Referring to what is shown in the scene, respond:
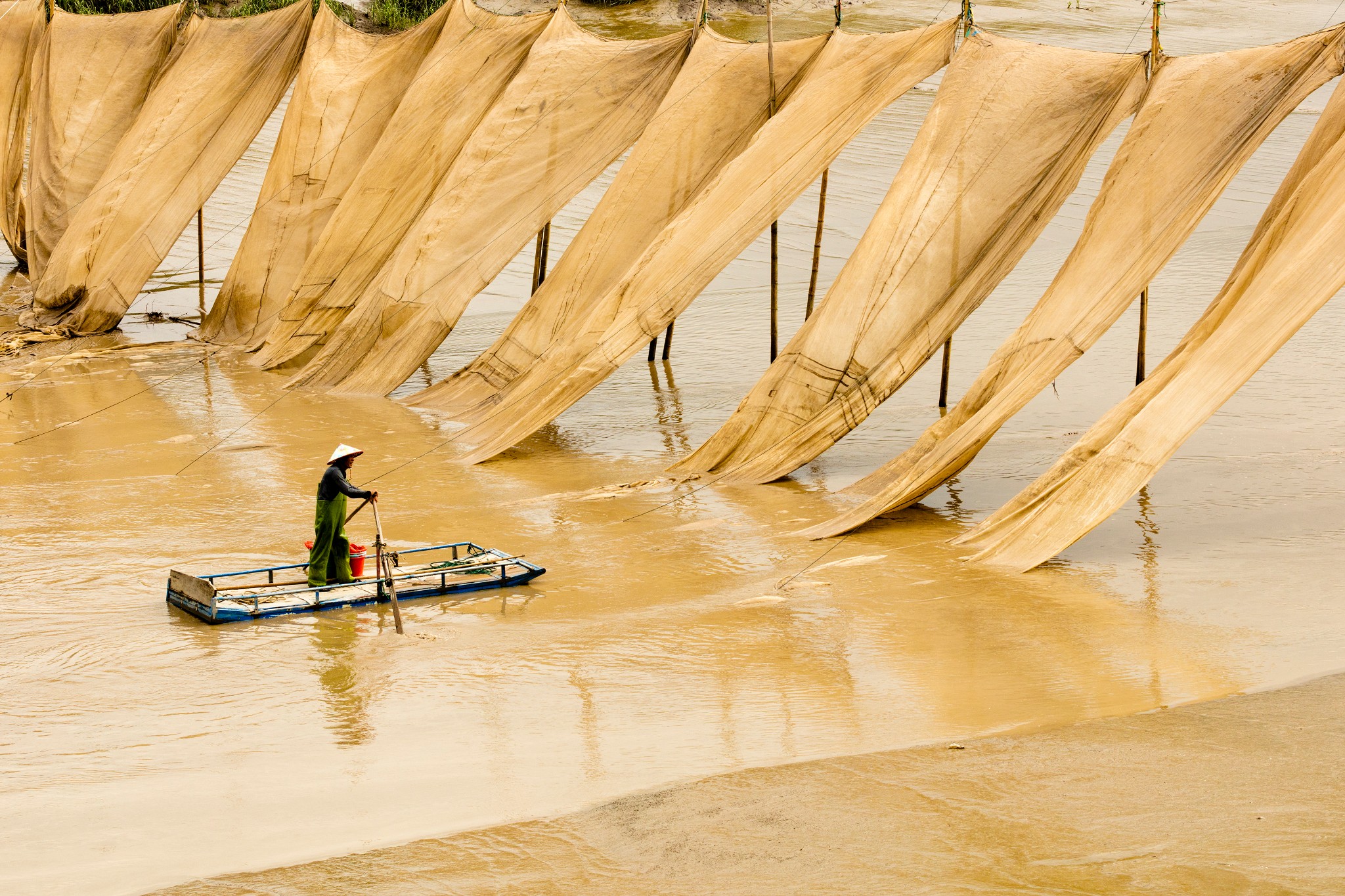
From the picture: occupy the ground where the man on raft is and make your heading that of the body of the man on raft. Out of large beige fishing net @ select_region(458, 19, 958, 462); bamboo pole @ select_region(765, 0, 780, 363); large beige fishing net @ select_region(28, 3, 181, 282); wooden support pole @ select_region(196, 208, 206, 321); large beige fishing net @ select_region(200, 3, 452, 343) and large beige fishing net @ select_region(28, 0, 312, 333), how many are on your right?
0

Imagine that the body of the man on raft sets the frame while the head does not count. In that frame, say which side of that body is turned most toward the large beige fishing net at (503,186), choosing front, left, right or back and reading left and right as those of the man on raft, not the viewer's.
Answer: left

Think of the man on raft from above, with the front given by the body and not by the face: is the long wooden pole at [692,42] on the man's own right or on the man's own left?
on the man's own left

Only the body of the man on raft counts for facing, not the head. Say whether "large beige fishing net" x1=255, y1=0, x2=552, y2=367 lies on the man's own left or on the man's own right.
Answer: on the man's own left

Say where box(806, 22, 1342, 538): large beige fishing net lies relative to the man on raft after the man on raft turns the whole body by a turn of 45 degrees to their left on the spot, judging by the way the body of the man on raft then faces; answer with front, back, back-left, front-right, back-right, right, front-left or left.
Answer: front-right

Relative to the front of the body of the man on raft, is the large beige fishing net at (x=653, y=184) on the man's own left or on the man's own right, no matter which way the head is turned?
on the man's own left

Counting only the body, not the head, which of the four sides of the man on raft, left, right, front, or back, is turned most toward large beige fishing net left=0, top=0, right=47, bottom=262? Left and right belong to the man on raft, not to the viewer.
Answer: left

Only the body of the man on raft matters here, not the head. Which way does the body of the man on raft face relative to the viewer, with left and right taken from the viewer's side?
facing to the right of the viewer

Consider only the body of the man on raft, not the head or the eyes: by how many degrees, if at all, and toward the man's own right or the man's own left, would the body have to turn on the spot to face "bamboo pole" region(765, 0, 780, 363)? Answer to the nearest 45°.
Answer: approximately 45° to the man's own left

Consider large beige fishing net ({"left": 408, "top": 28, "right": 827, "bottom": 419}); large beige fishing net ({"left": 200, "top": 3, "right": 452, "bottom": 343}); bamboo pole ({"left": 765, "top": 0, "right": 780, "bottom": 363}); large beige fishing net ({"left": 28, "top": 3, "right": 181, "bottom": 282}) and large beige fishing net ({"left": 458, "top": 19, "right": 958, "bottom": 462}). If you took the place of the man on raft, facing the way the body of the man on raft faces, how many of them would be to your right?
0

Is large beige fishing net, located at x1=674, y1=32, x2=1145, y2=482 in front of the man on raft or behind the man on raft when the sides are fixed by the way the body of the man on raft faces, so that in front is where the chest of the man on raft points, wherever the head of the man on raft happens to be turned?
in front

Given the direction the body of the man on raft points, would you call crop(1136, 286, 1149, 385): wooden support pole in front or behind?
in front

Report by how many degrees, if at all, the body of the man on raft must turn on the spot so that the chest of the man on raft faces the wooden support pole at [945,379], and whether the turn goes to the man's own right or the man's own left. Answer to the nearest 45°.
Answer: approximately 45° to the man's own left

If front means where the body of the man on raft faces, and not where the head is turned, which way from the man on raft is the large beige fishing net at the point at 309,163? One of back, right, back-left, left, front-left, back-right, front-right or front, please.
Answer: left
